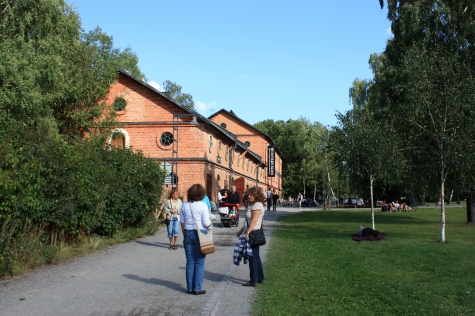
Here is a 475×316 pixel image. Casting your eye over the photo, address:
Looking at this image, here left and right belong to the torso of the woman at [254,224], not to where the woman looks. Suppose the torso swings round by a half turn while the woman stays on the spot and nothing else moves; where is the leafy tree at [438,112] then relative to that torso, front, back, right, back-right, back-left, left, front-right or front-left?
front-left

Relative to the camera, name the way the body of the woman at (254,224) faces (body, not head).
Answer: to the viewer's left

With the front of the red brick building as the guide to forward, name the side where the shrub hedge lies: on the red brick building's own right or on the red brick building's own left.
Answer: on the red brick building's own right

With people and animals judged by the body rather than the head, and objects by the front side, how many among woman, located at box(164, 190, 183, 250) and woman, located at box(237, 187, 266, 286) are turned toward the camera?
1

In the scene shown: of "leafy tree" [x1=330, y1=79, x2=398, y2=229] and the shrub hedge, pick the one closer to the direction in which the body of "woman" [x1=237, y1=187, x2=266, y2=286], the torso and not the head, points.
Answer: the shrub hedge

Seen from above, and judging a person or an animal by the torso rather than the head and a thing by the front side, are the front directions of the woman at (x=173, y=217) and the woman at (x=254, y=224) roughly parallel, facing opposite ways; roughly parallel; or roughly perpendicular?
roughly perpendicular

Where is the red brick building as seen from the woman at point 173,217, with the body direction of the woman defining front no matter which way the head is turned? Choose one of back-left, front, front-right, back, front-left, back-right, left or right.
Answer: back

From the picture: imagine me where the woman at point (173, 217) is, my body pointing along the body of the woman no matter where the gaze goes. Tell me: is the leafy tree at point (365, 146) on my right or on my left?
on my left

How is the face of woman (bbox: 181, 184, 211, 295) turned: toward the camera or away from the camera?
away from the camera
